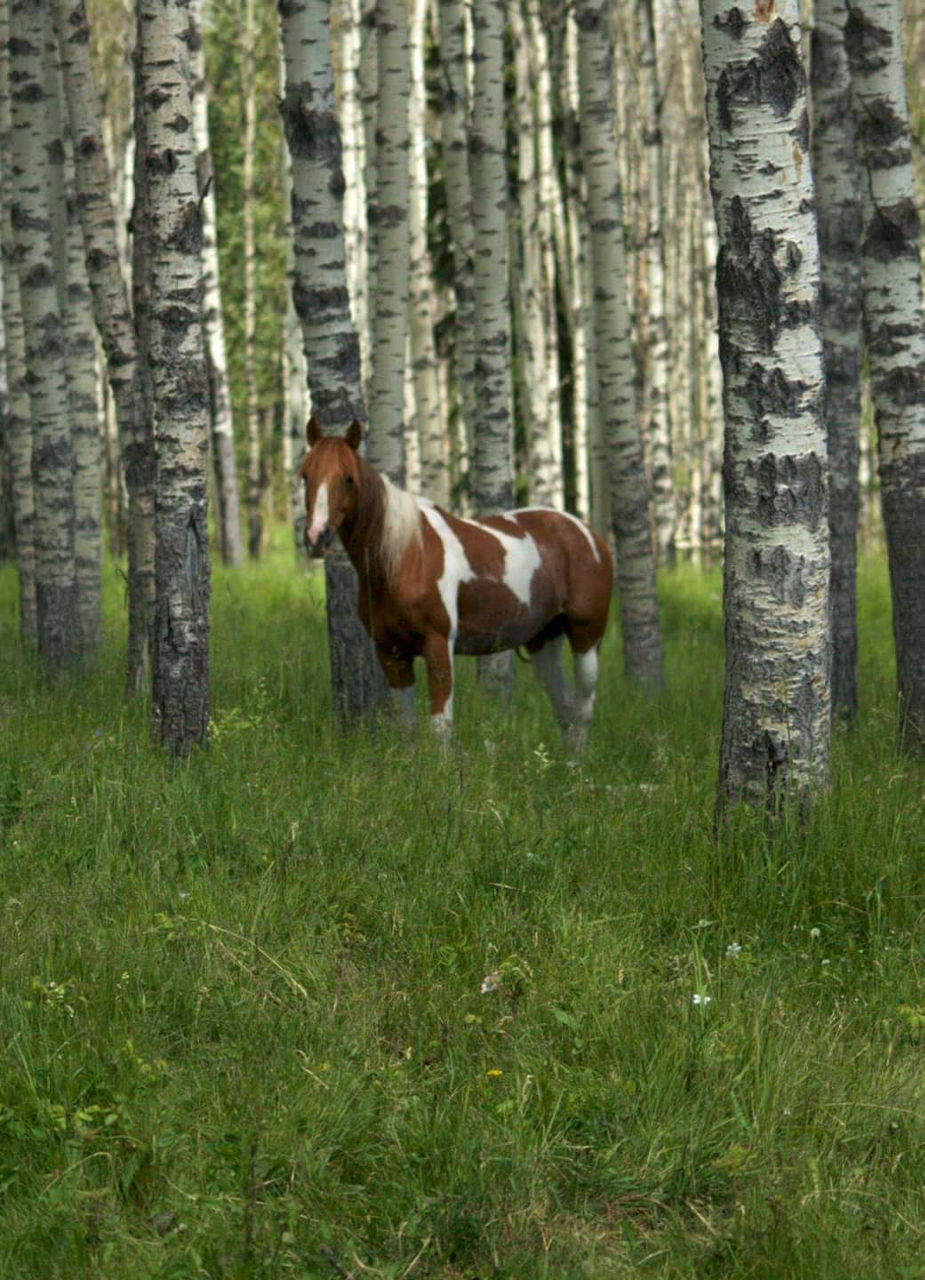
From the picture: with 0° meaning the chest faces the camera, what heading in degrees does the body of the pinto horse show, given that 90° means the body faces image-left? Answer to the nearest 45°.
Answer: approximately 45°

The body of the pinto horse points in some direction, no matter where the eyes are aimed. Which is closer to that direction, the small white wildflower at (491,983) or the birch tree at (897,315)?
the small white wildflower

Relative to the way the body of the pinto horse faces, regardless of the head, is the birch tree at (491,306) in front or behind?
behind

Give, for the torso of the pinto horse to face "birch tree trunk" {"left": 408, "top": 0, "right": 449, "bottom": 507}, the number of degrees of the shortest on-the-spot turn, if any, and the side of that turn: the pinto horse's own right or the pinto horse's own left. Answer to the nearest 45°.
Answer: approximately 135° to the pinto horse's own right

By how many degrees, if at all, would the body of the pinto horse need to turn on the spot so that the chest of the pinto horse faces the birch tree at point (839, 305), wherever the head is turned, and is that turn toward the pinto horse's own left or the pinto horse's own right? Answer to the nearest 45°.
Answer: approximately 180°

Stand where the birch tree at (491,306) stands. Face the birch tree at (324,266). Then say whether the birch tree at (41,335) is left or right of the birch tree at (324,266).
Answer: right

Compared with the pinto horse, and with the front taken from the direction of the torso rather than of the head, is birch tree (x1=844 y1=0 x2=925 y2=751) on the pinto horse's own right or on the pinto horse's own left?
on the pinto horse's own left
